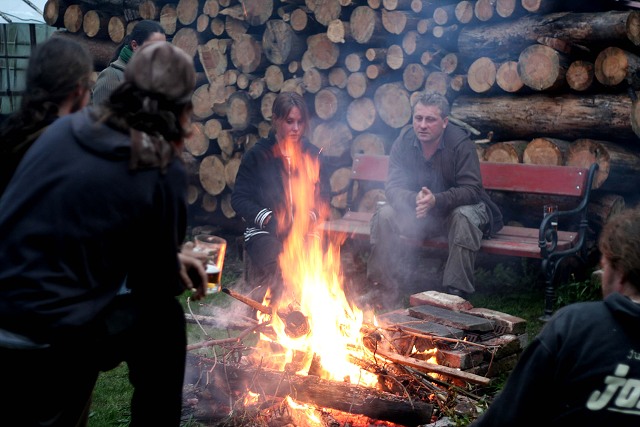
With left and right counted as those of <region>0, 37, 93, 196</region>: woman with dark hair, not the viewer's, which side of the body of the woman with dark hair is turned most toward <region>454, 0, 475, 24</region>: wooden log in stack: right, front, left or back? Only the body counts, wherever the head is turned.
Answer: front

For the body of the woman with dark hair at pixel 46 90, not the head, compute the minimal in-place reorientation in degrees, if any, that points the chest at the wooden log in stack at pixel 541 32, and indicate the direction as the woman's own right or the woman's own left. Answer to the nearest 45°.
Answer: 0° — they already face it

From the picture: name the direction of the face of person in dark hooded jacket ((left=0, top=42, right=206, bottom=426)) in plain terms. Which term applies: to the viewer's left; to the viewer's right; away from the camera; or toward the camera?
away from the camera

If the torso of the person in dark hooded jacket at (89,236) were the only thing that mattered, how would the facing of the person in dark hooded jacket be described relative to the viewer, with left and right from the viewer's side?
facing away from the viewer and to the right of the viewer

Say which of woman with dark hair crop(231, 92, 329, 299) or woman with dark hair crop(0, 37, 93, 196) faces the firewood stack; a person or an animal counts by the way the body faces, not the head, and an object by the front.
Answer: woman with dark hair crop(0, 37, 93, 196)

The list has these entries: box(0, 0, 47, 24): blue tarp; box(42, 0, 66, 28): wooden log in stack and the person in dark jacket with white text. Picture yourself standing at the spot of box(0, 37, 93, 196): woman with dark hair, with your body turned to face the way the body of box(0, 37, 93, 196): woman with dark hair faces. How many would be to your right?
1

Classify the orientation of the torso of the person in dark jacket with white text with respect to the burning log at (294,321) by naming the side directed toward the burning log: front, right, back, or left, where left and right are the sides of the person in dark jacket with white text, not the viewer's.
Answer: front

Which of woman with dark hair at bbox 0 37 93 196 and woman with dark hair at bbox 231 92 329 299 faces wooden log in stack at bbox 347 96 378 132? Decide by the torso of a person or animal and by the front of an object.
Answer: woman with dark hair at bbox 0 37 93 196

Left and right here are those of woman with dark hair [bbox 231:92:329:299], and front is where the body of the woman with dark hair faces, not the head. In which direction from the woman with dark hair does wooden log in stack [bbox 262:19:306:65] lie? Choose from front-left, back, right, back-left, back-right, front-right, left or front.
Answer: back-left

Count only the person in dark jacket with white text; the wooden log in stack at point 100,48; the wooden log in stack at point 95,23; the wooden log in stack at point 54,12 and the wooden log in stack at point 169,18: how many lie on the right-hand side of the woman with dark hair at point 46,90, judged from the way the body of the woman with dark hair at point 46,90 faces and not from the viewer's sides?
1

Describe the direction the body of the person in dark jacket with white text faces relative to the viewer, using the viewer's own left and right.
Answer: facing away from the viewer and to the left of the viewer

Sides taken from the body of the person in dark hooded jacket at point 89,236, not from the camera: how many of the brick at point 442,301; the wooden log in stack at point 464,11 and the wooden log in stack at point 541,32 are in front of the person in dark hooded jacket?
3

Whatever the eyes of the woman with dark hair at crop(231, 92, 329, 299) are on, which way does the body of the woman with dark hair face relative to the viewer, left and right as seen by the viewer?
facing the viewer and to the right of the viewer

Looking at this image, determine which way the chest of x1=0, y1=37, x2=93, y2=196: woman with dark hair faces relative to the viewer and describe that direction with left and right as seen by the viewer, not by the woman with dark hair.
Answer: facing away from the viewer and to the right of the viewer

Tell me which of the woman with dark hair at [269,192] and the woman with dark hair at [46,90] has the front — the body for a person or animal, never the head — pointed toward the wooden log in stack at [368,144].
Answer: the woman with dark hair at [46,90]

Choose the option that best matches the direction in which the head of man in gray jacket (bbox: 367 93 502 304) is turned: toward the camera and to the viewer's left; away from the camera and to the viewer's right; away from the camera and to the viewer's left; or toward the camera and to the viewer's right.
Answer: toward the camera and to the viewer's left

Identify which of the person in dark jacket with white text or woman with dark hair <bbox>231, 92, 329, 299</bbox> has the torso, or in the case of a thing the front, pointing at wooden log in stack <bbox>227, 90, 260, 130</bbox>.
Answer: the person in dark jacket with white text
